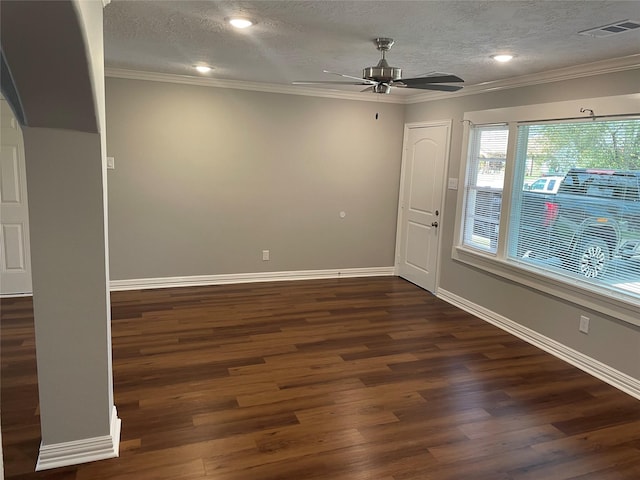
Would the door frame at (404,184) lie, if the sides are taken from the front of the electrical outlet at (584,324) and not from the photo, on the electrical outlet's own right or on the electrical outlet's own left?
on the electrical outlet's own right

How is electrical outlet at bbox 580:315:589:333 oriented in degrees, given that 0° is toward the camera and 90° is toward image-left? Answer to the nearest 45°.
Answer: approximately 45°

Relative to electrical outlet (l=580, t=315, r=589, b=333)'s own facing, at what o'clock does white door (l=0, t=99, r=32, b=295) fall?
The white door is roughly at 1 o'clock from the electrical outlet.

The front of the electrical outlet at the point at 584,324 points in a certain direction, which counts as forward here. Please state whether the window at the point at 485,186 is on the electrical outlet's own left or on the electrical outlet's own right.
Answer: on the electrical outlet's own right

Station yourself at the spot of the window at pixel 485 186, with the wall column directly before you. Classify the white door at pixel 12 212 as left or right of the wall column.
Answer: right

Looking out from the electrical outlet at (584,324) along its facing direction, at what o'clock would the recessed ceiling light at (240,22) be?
The recessed ceiling light is roughly at 12 o'clock from the electrical outlet.

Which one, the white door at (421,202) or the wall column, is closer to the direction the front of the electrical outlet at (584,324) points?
the wall column

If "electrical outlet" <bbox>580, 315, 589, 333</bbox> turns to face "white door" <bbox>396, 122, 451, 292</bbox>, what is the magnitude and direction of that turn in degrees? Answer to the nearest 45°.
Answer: approximately 90° to its right

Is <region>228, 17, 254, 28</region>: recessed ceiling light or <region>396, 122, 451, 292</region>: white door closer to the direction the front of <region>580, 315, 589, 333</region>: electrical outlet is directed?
the recessed ceiling light
